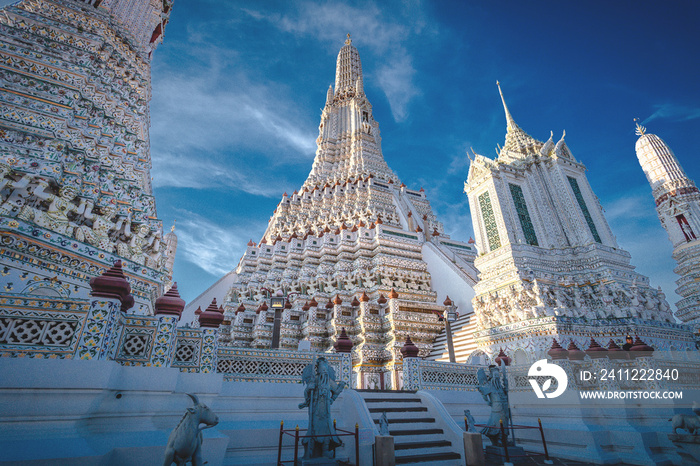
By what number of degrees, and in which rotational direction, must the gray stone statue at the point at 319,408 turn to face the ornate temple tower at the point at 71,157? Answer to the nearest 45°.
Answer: approximately 90° to its right

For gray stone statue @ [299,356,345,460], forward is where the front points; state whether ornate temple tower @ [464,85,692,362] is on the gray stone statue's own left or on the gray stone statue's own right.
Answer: on the gray stone statue's own left

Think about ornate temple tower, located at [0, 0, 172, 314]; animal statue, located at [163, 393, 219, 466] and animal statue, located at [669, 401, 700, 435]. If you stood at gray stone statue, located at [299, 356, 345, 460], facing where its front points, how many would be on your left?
1

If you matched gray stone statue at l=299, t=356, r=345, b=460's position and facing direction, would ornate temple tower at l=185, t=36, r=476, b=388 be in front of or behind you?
behind

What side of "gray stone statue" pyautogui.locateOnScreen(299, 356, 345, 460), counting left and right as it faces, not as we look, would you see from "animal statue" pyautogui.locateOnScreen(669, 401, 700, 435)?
left

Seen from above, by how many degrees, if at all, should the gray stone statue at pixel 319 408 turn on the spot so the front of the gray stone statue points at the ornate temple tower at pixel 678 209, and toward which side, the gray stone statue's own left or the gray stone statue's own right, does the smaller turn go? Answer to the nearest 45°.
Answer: approximately 135° to the gray stone statue's own left

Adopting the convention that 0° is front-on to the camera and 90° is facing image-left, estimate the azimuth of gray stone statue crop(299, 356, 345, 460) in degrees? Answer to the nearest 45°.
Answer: approximately 0°

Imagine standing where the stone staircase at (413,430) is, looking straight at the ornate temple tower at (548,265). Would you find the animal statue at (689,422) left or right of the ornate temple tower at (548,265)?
right

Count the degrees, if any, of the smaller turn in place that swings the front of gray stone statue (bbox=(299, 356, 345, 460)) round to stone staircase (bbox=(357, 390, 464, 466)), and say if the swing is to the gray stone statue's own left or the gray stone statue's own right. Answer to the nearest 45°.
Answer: approximately 135° to the gray stone statue's own left

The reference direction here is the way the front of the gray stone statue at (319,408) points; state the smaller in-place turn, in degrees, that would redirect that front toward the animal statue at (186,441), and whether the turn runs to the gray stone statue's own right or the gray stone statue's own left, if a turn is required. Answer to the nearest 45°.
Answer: approximately 45° to the gray stone statue's own right

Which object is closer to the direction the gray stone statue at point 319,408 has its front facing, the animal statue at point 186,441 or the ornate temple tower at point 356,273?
the animal statue
